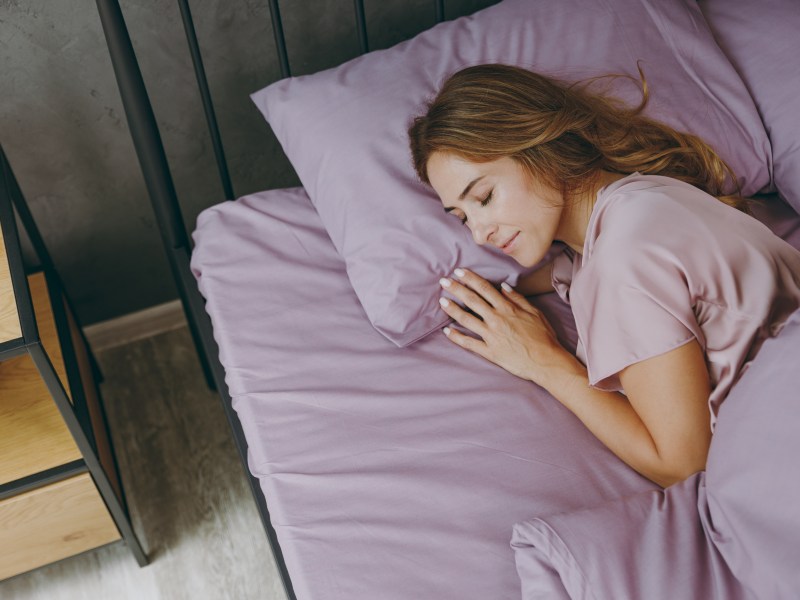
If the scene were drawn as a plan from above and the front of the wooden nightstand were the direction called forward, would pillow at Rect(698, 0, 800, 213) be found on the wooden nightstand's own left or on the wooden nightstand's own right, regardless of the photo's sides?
on the wooden nightstand's own left

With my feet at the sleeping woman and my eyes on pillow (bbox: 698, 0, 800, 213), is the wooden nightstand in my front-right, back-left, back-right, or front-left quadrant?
back-left

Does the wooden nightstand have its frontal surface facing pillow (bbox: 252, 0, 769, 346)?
no

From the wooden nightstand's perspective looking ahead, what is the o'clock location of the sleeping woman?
The sleeping woman is roughly at 10 o'clock from the wooden nightstand.

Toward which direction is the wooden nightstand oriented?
toward the camera

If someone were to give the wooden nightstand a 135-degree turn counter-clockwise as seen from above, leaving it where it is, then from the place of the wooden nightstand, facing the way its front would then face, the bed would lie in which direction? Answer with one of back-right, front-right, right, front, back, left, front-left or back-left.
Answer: right
